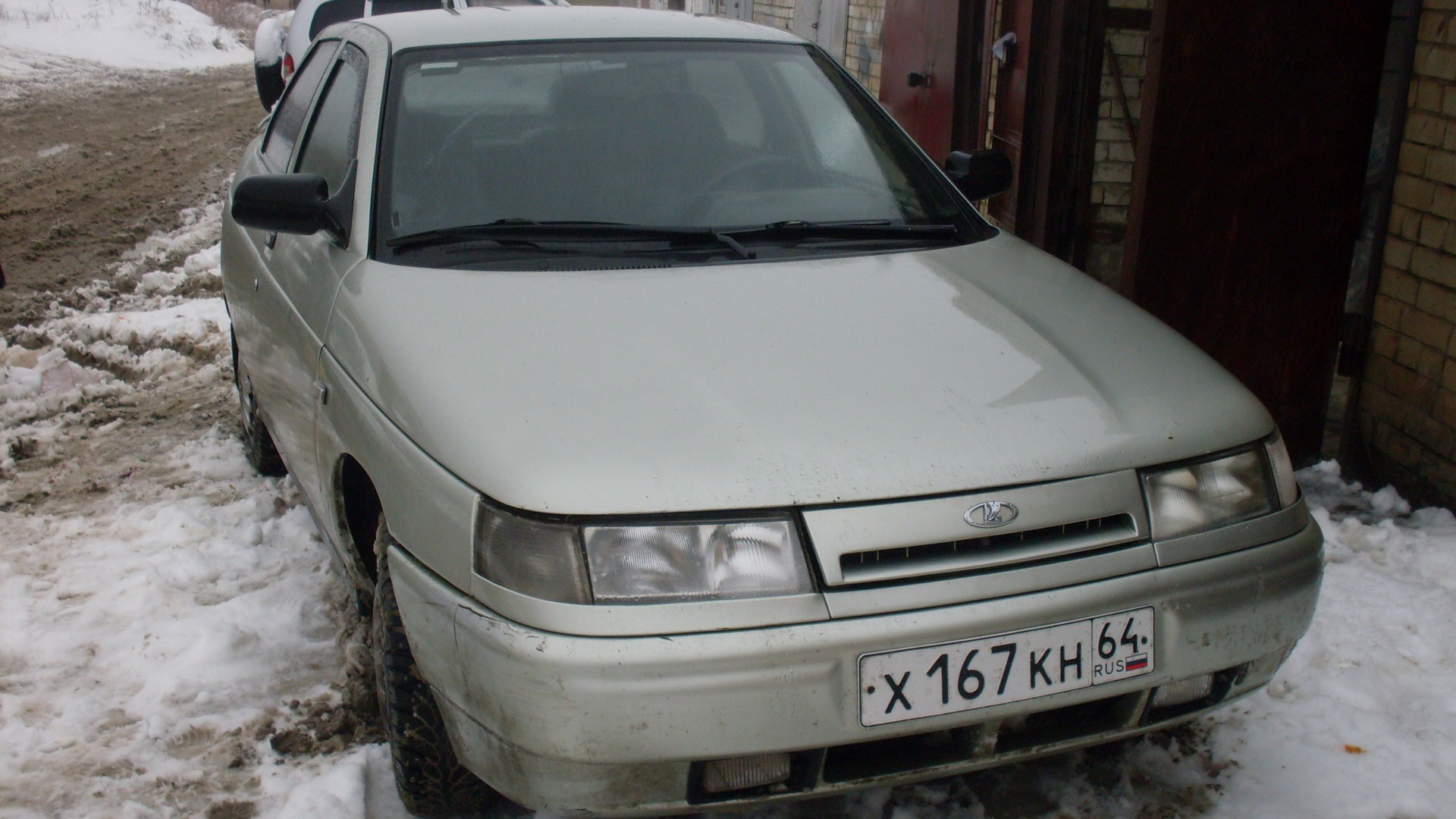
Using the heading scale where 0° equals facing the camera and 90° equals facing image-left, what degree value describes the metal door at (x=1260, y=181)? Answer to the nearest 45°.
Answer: approximately 45°

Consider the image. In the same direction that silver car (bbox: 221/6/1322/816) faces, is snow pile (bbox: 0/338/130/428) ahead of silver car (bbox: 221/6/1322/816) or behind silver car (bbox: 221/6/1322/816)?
behind

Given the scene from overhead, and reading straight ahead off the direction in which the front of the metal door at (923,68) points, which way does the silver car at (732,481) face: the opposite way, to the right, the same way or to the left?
to the left

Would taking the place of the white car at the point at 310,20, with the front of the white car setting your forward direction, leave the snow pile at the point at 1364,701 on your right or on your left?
on your right

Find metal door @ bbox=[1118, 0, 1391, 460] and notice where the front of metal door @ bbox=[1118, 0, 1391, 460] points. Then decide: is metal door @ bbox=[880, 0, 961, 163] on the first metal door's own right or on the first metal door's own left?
on the first metal door's own right

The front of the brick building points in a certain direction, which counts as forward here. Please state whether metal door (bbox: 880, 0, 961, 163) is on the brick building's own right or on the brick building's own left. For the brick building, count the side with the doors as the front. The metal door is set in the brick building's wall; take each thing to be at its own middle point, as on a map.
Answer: on the brick building's own right

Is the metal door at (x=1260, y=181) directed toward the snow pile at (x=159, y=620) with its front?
yes

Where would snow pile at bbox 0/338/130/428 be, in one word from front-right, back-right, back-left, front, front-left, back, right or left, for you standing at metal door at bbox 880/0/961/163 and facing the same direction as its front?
front

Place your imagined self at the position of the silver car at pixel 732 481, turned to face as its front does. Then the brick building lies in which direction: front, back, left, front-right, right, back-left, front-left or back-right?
left

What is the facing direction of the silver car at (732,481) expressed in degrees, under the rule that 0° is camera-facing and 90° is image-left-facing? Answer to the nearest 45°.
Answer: approximately 315°

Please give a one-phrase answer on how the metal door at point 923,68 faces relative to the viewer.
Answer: facing the viewer and to the left of the viewer

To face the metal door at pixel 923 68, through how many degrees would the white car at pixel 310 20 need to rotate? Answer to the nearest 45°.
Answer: approximately 45° to its right

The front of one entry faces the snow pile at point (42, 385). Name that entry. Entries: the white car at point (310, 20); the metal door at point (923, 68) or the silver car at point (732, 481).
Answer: the metal door
